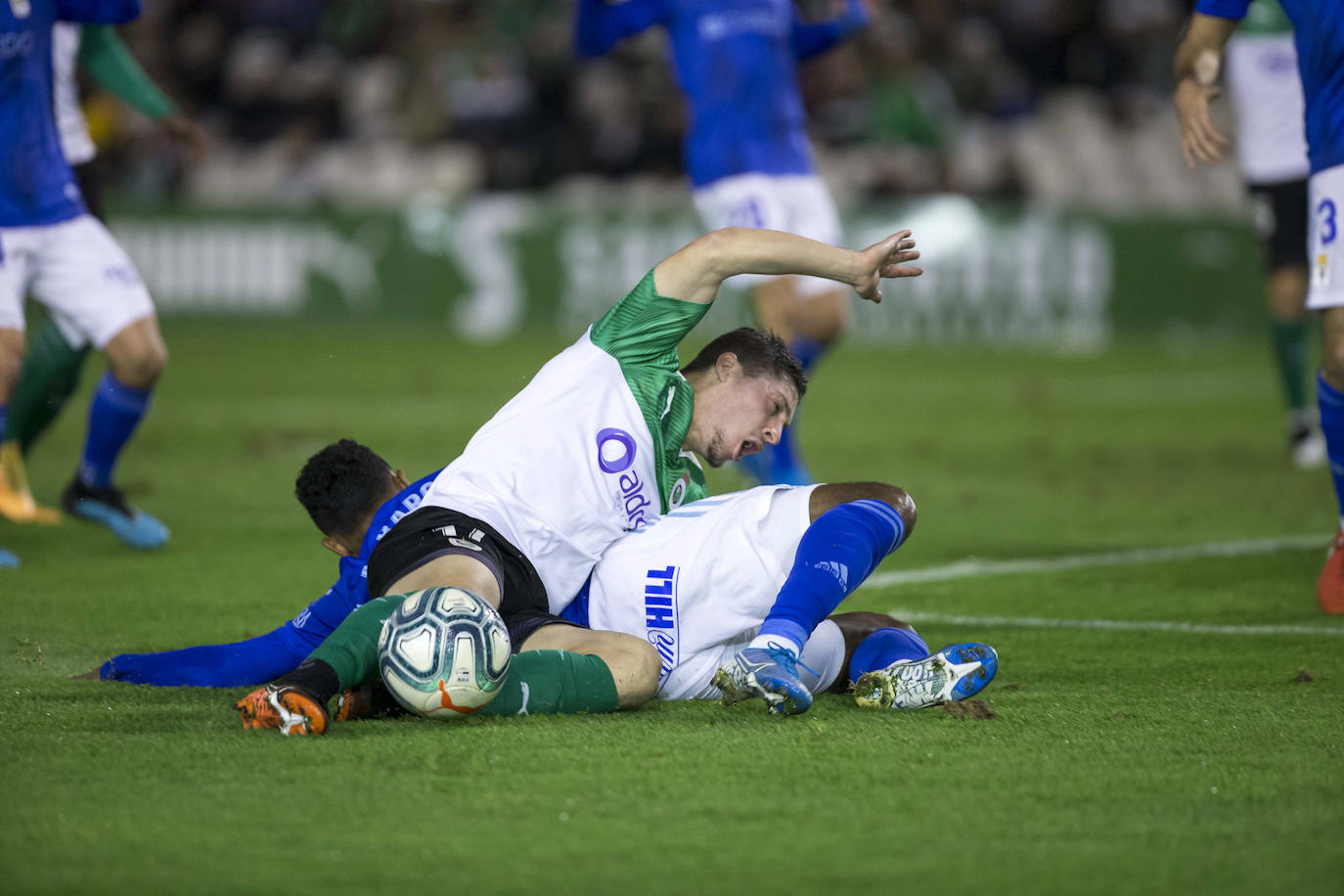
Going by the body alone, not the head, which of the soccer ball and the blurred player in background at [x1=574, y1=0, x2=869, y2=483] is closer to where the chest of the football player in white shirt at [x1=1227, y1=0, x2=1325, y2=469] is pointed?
the soccer ball

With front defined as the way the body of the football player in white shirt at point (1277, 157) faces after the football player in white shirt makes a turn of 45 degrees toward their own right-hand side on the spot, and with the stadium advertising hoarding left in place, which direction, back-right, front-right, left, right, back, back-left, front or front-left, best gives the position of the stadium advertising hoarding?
right

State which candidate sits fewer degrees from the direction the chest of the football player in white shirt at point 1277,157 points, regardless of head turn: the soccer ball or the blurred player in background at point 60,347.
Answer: the soccer ball

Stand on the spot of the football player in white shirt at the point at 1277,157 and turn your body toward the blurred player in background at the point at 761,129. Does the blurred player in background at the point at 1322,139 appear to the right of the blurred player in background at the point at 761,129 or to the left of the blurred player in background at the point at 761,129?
left

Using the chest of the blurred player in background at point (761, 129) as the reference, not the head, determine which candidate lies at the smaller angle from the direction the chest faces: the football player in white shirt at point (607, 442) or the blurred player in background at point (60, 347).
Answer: the football player in white shirt

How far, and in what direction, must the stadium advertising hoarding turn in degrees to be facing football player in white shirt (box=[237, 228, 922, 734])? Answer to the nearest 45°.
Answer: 0° — it already faces them

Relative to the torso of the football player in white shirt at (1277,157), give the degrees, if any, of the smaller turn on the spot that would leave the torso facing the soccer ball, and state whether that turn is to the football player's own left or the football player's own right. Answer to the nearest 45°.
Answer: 0° — they already face it

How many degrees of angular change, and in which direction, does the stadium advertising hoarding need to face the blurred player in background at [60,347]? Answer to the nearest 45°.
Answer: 0° — it already faces them

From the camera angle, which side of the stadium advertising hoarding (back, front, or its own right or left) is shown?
front

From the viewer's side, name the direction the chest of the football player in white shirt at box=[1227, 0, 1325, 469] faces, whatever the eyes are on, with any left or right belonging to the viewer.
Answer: facing the viewer

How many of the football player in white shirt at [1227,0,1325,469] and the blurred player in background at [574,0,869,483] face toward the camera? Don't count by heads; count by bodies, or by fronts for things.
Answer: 2

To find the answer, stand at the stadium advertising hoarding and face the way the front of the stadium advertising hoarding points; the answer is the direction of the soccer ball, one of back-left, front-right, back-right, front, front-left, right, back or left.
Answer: front

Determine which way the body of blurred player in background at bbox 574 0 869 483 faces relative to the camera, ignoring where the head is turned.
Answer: toward the camera

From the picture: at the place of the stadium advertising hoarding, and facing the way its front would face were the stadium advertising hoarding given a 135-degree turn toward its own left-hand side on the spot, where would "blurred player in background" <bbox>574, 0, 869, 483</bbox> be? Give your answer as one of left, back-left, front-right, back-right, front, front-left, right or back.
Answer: back-right
